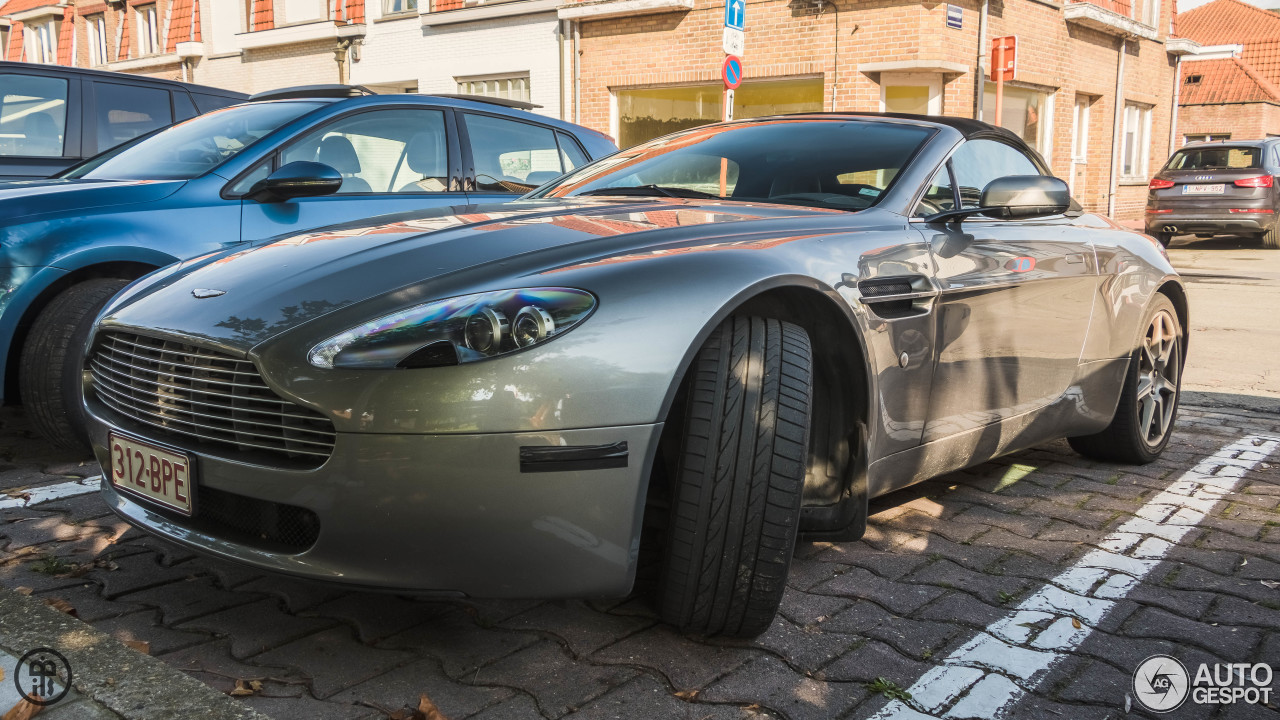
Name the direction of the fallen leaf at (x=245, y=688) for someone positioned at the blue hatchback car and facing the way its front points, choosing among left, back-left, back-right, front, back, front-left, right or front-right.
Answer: front-left

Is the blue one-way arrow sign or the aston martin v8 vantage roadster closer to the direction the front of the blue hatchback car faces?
the aston martin v8 vantage roadster

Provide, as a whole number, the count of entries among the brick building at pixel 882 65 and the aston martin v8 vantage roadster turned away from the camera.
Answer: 0

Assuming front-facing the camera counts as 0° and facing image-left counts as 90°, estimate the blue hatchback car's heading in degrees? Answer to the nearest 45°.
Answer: approximately 45°

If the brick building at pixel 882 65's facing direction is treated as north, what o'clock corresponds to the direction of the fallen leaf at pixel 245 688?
The fallen leaf is roughly at 12 o'clock from the brick building.

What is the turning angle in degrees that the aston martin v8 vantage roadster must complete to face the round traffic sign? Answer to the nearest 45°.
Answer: approximately 135° to its right

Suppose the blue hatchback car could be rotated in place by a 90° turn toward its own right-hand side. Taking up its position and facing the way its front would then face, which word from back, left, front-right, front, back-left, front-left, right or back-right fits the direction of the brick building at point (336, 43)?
front-right

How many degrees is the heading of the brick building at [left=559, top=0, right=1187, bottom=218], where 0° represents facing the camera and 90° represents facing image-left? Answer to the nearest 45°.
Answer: approximately 0°

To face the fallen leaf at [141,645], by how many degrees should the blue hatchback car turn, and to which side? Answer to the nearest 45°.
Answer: approximately 45° to its left

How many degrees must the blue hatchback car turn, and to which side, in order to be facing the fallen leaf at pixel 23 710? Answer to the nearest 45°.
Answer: approximately 45° to its left

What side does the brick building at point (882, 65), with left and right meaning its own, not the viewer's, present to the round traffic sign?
front
